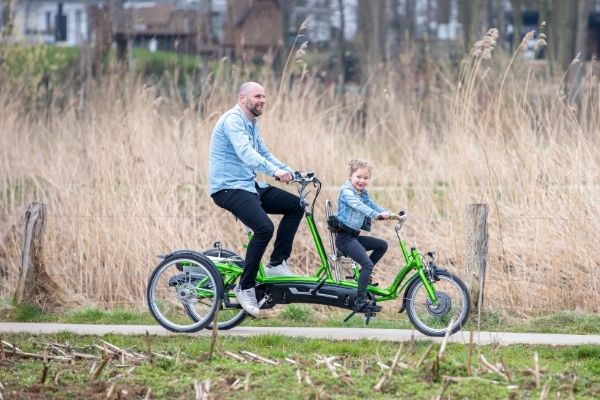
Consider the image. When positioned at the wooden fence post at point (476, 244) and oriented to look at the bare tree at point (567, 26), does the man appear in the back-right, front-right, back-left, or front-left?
back-left

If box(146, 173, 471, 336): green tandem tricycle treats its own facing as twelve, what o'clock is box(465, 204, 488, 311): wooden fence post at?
The wooden fence post is roughly at 11 o'clock from the green tandem tricycle.

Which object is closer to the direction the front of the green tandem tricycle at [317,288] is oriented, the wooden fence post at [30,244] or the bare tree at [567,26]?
the bare tree

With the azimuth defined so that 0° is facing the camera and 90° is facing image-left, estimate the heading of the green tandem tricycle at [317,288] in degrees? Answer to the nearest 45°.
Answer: approximately 270°

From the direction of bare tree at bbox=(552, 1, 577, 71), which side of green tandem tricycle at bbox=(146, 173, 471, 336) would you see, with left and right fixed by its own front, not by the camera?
left

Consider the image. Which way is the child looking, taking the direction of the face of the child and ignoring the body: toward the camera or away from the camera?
toward the camera

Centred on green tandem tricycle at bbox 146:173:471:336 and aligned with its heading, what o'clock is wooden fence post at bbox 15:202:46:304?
The wooden fence post is roughly at 7 o'clock from the green tandem tricycle.
